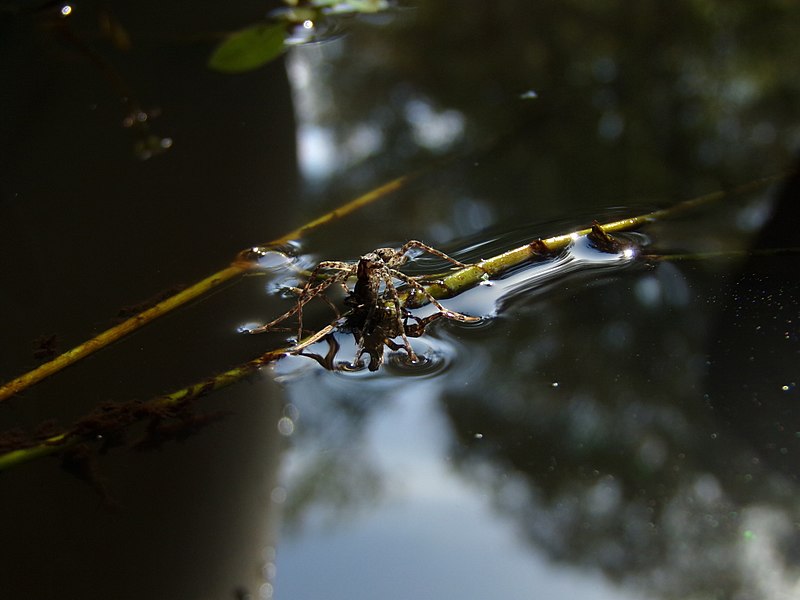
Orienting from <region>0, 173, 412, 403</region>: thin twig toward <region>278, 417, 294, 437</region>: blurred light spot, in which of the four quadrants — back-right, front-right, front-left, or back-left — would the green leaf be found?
back-left

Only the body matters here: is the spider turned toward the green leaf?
no
